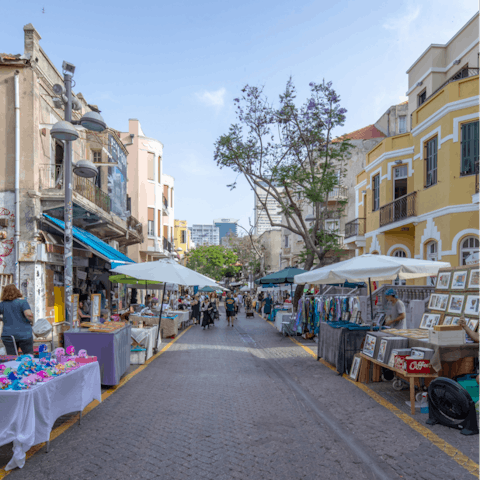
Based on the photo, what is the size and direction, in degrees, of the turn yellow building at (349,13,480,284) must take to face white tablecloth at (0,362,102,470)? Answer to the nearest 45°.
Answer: approximately 45° to its left

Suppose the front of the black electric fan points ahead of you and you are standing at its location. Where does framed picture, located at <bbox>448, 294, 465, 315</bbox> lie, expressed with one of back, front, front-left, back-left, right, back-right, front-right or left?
back-right

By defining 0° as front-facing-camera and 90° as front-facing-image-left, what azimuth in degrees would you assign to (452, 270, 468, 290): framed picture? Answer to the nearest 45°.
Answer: approximately 45°

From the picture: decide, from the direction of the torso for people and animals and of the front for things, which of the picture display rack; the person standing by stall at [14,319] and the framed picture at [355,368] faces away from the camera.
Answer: the person standing by stall

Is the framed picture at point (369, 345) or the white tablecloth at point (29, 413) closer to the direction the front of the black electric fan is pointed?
the white tablecloth

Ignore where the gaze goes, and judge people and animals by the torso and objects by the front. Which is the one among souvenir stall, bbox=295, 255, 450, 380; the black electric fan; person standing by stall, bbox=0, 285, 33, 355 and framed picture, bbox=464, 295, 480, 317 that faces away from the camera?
the person standing by stall

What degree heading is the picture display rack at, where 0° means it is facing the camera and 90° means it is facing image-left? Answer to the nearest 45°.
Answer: approximately 45°

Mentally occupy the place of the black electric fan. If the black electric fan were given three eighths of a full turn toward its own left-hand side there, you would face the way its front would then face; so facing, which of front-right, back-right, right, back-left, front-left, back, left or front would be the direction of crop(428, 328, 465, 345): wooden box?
left

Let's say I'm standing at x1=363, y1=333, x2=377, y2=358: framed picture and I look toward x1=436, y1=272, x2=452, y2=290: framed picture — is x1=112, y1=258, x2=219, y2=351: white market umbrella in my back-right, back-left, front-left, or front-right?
back-left
